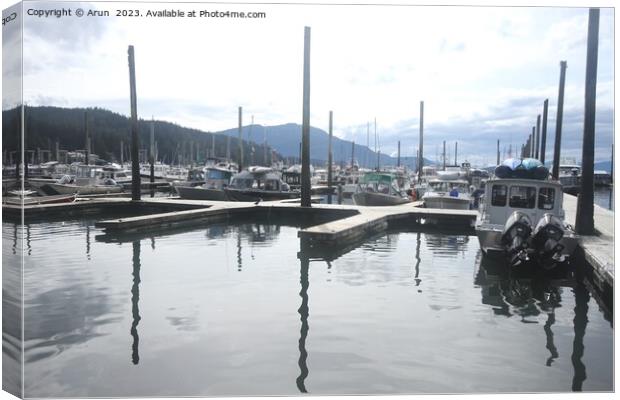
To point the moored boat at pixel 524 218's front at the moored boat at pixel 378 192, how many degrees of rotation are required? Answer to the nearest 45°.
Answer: approximately 45° to its left

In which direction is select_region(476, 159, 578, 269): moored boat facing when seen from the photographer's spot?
facing away from the viewer

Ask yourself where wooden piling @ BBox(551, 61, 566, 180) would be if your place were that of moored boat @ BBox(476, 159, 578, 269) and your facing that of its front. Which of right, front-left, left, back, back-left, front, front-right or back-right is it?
front

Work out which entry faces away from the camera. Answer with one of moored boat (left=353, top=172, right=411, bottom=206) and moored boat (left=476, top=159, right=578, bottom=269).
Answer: moored boat (left=476, top=159, right=578, bottom=269)

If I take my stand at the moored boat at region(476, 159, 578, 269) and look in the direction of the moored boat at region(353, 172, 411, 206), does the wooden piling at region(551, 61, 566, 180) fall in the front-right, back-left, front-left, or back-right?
front-right

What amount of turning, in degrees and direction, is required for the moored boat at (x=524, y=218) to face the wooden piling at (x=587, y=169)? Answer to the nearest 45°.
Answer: approximately 45° to its right

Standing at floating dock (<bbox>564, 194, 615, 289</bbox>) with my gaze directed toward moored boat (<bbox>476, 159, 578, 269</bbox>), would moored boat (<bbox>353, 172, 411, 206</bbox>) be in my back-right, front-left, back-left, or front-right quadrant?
front-right

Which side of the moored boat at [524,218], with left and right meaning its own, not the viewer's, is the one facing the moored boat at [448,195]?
front

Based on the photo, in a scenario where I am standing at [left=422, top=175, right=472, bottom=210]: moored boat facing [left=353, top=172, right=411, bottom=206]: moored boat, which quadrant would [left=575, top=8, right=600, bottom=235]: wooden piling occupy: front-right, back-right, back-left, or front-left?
back-left

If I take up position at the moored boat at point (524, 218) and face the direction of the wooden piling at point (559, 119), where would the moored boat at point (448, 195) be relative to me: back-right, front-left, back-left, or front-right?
front-left
